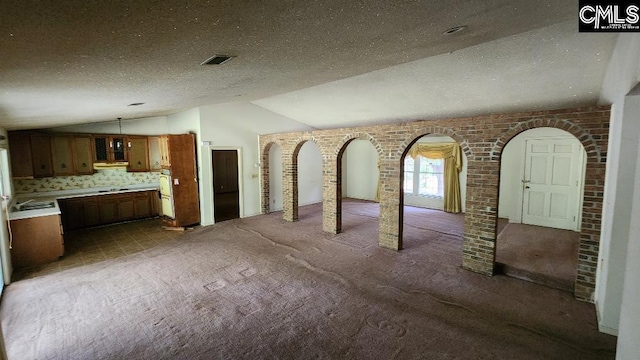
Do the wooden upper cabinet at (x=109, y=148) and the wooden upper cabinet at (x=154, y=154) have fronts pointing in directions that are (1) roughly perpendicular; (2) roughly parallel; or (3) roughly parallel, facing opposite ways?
roughly parallel

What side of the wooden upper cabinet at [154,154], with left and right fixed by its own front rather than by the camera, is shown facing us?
front

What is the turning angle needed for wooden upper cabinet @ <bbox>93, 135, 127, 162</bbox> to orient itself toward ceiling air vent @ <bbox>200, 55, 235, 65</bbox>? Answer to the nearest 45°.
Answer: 0° — it already faces it

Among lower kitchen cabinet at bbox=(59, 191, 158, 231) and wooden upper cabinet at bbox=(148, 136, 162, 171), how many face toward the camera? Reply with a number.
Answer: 2

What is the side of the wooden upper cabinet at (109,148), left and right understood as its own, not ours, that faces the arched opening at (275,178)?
left

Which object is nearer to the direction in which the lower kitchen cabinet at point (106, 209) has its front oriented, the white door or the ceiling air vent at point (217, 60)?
the ceiling air vent

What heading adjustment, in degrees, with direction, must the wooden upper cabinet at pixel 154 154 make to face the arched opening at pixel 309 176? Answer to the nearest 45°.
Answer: approximately 90° to its left

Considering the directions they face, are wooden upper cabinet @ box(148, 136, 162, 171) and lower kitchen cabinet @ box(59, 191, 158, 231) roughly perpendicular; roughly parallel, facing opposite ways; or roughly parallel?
roughly parallel

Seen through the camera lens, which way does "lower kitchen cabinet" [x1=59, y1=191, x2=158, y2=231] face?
facing the viewer

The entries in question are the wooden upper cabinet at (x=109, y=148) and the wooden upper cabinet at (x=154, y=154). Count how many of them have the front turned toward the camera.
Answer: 2

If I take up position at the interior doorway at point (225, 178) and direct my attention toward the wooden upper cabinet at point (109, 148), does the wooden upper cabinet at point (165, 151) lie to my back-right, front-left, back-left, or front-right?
front-left

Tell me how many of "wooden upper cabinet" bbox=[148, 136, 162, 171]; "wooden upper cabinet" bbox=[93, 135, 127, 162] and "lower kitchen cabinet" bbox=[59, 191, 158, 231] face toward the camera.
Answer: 3

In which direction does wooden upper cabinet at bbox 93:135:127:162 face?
toward the camera
